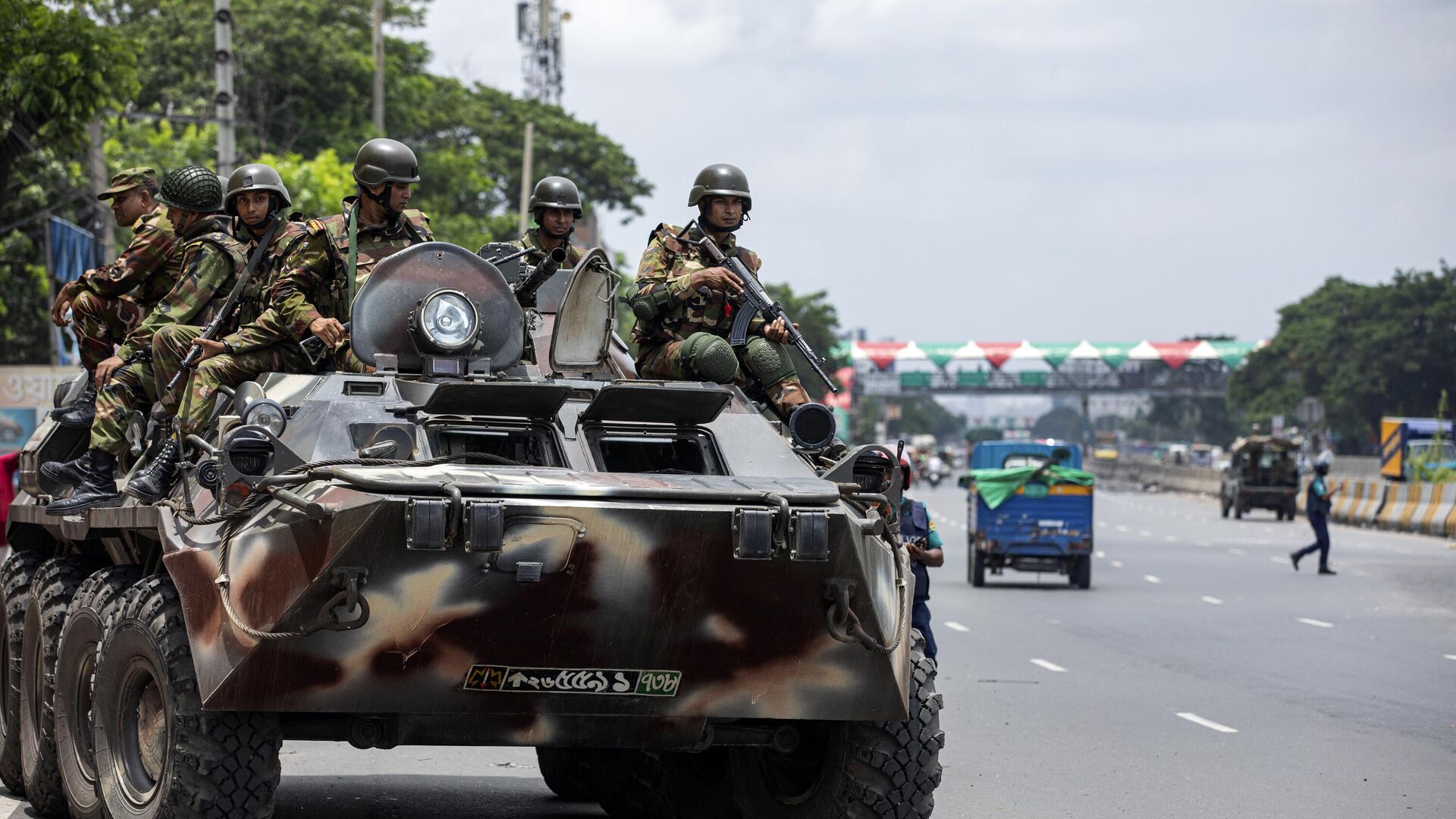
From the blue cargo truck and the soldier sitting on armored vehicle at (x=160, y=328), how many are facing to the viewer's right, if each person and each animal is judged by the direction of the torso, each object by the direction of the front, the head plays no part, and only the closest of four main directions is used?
0

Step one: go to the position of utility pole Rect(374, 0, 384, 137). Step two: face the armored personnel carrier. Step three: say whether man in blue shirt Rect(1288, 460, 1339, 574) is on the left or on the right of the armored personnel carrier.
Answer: left

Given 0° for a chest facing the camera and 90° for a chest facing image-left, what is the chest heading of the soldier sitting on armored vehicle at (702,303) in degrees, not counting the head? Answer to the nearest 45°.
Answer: approximately 315°

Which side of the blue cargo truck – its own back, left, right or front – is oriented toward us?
back

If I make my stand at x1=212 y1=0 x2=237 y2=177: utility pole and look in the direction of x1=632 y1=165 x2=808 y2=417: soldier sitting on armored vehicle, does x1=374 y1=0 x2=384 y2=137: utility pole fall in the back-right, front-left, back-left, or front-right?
back-left

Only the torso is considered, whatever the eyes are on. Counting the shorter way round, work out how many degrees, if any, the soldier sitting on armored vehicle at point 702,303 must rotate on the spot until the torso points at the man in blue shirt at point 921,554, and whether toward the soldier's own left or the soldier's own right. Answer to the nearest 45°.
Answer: approximately 90° to the soldier's own left

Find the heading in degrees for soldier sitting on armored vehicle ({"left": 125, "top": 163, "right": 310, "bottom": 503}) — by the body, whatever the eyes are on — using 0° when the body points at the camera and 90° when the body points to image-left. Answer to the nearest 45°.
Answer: approximately 45°
